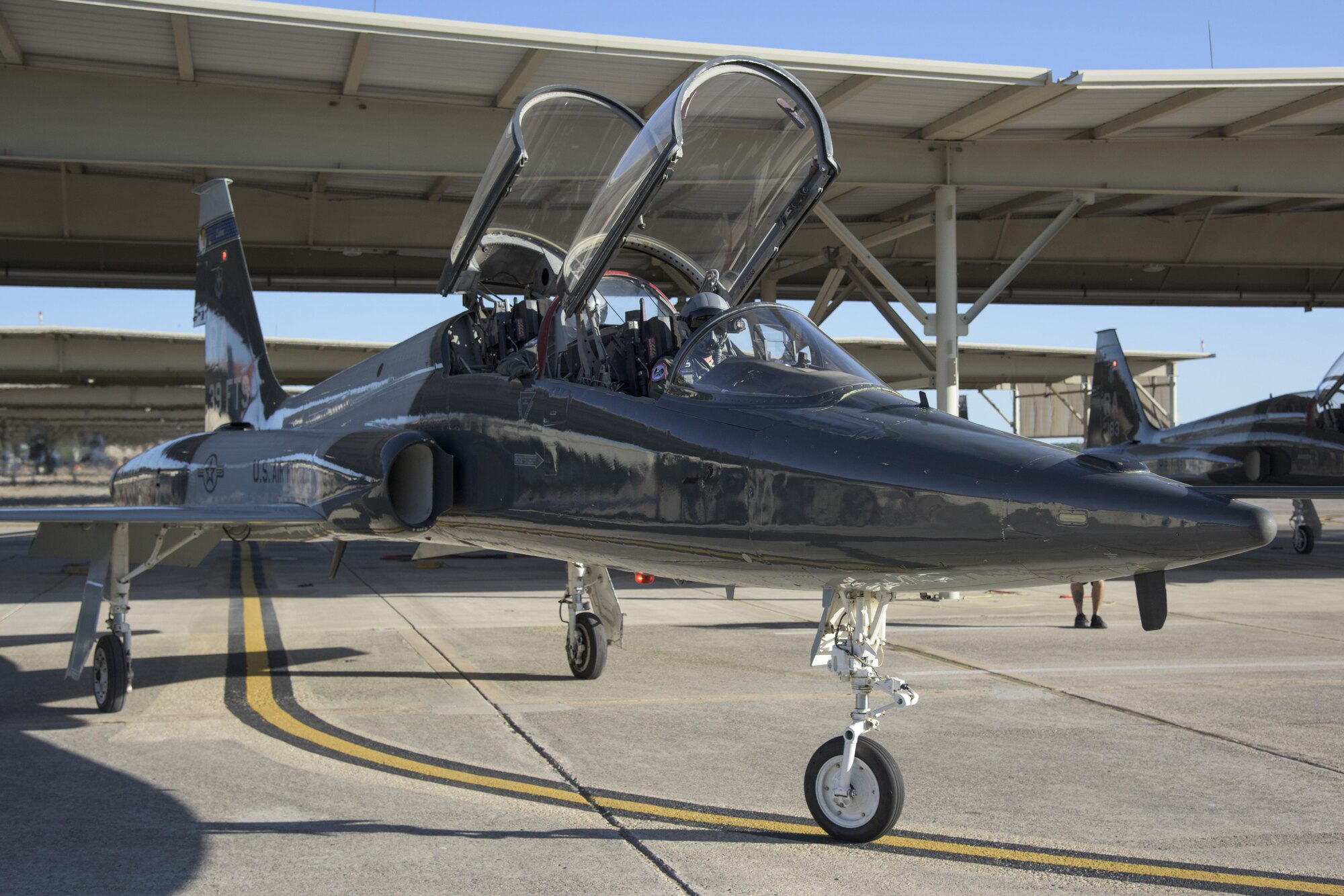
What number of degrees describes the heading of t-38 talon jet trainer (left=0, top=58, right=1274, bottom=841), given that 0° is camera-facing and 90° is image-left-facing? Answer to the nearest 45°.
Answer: approximately 315°

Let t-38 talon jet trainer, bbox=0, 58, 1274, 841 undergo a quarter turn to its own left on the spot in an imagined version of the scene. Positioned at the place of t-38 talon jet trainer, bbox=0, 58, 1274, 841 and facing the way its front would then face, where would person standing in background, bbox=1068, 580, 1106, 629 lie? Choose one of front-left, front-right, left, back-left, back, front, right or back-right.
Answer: front

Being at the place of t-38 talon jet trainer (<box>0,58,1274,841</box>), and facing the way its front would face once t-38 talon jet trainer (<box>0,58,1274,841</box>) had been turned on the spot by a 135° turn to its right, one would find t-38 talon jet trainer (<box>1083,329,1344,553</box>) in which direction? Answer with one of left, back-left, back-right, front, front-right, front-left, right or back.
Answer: back-right
